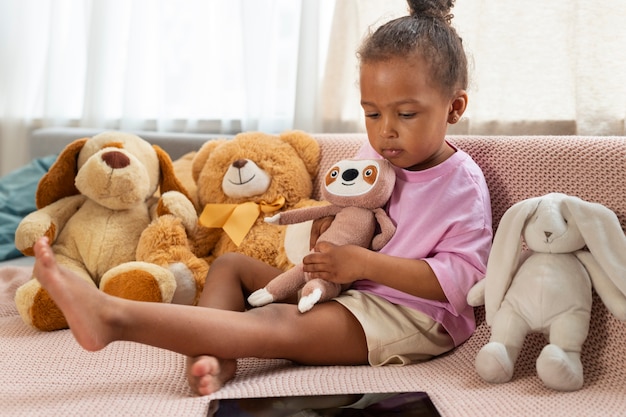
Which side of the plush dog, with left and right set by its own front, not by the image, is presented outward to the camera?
front

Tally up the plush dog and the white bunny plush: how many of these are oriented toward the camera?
2

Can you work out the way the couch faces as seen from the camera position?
facing the viewer

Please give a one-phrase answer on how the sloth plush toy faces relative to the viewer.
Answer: facing the viewer and to the left of the viewer

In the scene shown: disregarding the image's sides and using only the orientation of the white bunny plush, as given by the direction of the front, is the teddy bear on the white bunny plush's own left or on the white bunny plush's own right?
on the white bunny plush's own right

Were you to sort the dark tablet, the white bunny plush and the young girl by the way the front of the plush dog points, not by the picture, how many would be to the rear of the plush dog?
0

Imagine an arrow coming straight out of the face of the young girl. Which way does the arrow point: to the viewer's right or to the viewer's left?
to the viewer's left

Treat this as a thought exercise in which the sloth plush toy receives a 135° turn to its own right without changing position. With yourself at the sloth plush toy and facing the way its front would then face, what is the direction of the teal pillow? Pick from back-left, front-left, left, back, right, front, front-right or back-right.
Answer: front-left
